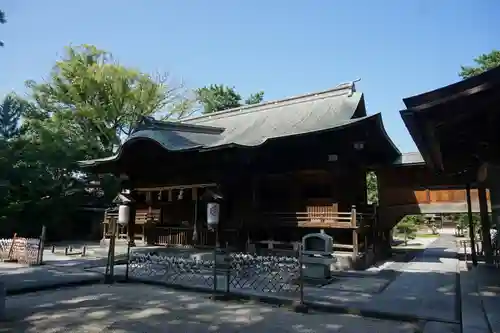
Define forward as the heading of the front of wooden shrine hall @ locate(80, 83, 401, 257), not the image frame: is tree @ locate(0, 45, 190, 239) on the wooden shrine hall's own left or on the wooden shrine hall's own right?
on the wooden shrine hall's own right

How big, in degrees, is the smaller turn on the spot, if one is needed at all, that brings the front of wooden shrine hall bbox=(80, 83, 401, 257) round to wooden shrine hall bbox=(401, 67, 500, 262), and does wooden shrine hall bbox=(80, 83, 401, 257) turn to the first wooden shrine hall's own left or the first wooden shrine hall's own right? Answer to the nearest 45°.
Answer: approximately 45° to the first wooden shrine hall's own left

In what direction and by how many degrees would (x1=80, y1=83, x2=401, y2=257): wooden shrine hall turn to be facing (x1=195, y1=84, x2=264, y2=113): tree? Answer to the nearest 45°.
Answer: approximately 135° to its right

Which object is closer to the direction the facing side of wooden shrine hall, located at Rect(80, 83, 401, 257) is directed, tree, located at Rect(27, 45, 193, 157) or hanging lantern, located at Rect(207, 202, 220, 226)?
the hanging lantern

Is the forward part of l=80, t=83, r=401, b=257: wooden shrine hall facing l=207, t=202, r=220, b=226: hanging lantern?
yes

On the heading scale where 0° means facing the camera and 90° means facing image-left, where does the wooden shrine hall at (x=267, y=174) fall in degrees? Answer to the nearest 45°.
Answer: approximately 45°
